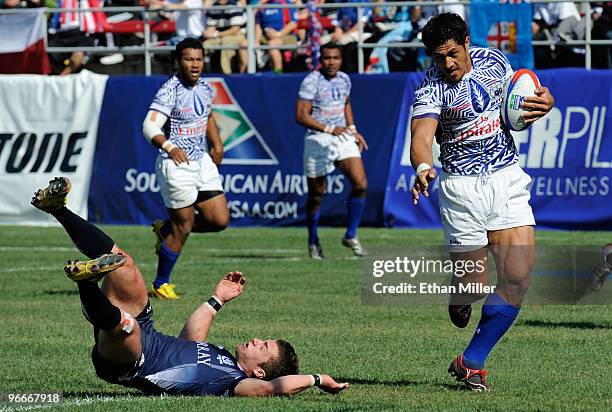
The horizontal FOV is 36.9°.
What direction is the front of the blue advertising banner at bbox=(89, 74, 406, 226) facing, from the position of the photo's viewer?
facing the viewer

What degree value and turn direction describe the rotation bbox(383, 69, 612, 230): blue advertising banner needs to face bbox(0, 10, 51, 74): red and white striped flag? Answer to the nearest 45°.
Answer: approximately 90° to its right

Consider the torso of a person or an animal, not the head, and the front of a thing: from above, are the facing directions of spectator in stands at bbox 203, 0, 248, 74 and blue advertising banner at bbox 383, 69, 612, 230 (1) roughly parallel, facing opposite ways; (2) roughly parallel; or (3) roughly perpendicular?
roughly parallel

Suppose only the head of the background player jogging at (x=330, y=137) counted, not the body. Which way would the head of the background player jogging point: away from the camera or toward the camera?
toward the camera

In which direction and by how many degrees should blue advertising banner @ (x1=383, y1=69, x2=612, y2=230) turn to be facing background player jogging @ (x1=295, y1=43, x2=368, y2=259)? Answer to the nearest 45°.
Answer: approximately 45° to its right

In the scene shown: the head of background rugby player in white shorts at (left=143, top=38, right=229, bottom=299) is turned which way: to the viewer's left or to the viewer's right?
to the viewer's right

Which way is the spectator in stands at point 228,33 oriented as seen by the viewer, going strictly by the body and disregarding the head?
toward the camera

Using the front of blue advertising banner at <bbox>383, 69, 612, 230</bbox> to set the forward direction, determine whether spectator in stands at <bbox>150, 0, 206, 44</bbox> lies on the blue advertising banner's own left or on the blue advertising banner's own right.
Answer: on the blue advertising banner's own right

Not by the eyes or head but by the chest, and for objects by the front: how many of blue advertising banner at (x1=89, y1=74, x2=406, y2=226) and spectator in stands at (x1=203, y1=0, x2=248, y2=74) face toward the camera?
2

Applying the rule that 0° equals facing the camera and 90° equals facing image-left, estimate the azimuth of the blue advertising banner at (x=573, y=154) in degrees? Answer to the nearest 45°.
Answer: approximately 0°

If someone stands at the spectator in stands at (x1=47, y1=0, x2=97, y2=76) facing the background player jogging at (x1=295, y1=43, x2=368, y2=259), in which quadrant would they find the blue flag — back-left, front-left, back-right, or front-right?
front-left

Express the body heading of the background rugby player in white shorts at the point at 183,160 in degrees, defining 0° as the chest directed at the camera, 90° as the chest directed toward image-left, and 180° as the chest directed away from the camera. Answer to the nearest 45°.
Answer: approximately 315°

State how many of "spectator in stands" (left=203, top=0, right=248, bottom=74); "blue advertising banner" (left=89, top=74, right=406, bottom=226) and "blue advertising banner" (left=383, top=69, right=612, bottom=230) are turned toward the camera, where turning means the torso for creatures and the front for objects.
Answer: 3
